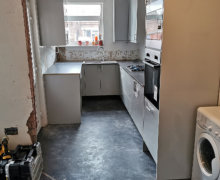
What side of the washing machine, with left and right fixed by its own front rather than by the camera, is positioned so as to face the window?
right

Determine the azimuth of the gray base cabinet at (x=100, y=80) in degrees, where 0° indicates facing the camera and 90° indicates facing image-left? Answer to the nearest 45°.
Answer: approximately 0°

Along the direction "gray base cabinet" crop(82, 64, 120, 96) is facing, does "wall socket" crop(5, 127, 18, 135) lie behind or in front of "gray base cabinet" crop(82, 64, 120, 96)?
in front

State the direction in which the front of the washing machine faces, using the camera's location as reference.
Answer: facing the viewer and to the left of the viewer

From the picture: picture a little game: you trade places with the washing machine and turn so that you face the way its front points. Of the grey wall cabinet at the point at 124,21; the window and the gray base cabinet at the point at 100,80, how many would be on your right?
3

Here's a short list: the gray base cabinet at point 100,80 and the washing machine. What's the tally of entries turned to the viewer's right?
0

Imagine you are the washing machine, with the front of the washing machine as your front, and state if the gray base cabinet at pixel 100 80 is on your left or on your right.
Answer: on your right

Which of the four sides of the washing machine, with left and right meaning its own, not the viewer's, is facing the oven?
right

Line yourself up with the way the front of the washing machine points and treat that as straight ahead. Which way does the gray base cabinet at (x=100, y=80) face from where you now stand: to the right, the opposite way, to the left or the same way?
to the left
